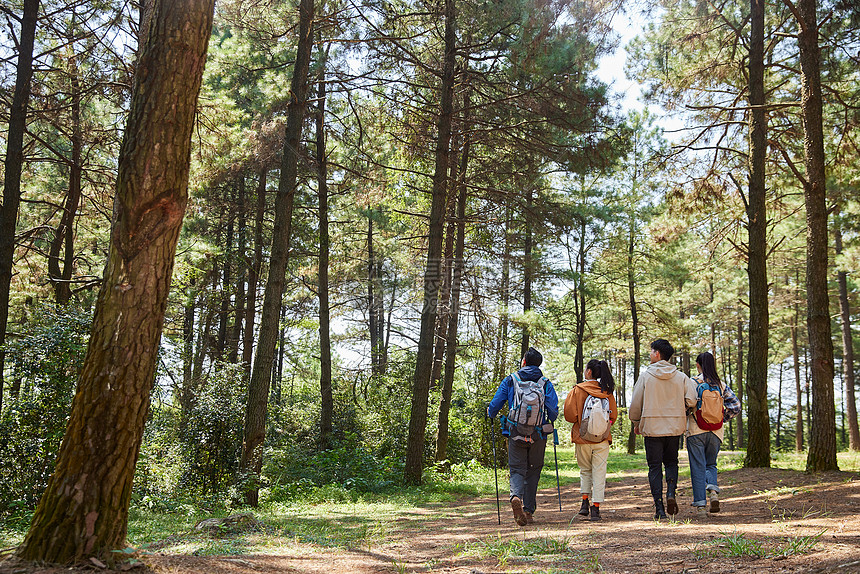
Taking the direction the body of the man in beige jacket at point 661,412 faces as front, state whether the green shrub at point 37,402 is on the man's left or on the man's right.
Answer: on the man's left

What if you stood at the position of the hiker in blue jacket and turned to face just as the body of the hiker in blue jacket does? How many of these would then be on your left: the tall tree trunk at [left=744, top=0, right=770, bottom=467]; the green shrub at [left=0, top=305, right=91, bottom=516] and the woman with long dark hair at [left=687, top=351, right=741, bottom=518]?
1

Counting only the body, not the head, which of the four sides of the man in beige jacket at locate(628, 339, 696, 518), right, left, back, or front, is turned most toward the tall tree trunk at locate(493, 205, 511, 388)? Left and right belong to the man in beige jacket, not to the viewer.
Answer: front

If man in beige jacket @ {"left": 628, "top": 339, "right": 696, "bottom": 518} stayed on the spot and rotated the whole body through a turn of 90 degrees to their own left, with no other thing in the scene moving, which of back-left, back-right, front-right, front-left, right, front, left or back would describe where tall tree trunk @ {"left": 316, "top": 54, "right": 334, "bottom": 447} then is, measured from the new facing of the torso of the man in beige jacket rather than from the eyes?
front-right

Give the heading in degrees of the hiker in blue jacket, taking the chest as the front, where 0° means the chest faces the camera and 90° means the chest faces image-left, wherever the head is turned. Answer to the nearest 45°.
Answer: approximately 180°

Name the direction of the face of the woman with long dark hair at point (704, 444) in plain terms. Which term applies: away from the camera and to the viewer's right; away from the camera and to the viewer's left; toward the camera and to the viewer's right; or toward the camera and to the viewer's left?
away from the camera and to the viewer's left

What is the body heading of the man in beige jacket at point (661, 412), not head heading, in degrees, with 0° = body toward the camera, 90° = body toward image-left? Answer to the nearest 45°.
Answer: approximately 180°

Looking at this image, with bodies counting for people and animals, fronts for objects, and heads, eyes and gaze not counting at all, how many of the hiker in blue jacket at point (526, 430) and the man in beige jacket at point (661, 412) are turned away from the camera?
2

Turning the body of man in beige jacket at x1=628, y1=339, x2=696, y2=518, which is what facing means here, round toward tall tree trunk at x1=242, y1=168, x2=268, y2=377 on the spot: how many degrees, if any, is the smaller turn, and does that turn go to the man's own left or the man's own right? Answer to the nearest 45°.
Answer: approximately 45° to the man's own left

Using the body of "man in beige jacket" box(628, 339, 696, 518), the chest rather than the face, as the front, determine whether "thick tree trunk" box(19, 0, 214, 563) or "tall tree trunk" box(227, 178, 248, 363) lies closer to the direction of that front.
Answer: the tall tree trunk

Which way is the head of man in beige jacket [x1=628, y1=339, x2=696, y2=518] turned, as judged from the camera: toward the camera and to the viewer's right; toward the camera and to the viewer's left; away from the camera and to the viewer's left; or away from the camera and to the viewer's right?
away from the camera and to the viewer's left

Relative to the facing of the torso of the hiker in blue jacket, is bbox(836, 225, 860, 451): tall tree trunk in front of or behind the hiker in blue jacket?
in front

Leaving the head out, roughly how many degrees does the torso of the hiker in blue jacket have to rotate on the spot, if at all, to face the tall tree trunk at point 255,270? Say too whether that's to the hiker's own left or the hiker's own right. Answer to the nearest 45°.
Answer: approximately 45° to the hiker's own left

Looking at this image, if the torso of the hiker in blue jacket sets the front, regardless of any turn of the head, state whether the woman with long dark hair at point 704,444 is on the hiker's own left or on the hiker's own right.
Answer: on the hiker's own right

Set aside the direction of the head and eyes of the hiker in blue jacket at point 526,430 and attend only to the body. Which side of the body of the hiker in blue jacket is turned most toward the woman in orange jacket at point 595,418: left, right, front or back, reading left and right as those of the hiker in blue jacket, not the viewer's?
right

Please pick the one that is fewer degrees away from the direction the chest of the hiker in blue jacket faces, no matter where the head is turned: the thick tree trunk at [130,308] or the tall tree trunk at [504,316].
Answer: the tall tree trunk
